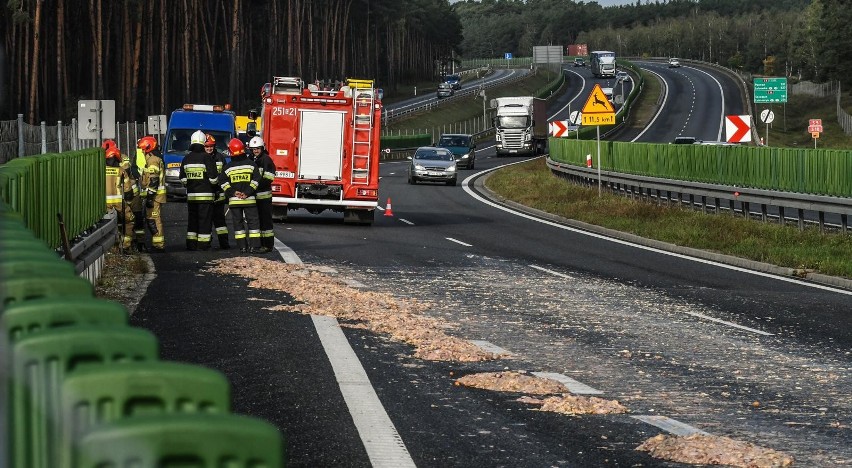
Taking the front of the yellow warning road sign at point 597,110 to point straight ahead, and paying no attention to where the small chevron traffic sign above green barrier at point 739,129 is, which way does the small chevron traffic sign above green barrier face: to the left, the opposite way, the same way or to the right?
the same way

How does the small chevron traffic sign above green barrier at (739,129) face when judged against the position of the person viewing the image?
facing the viewer

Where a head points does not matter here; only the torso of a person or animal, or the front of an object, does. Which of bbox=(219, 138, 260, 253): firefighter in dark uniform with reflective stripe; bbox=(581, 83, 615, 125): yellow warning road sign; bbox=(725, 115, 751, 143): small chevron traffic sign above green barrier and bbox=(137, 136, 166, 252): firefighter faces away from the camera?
the firefighter in dark uniform with reflective stripe

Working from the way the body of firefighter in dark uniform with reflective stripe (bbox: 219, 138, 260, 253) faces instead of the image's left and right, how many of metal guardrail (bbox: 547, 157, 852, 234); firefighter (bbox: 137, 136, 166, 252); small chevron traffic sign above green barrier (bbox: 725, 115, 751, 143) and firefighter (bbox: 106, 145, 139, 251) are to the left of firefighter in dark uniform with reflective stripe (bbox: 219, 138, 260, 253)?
2

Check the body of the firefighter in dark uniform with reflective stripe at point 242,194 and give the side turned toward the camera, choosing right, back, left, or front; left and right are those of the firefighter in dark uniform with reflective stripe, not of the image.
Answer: back

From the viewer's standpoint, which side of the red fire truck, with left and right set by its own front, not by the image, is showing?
back

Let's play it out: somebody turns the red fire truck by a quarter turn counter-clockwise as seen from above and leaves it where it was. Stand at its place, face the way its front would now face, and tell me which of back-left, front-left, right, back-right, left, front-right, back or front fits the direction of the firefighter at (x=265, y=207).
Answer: left

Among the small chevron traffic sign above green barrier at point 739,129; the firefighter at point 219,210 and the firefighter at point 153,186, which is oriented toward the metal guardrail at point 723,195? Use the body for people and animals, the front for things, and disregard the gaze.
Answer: the small chevron traffic sign above green barrier

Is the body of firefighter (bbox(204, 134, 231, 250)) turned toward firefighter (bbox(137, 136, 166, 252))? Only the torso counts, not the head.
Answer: no
